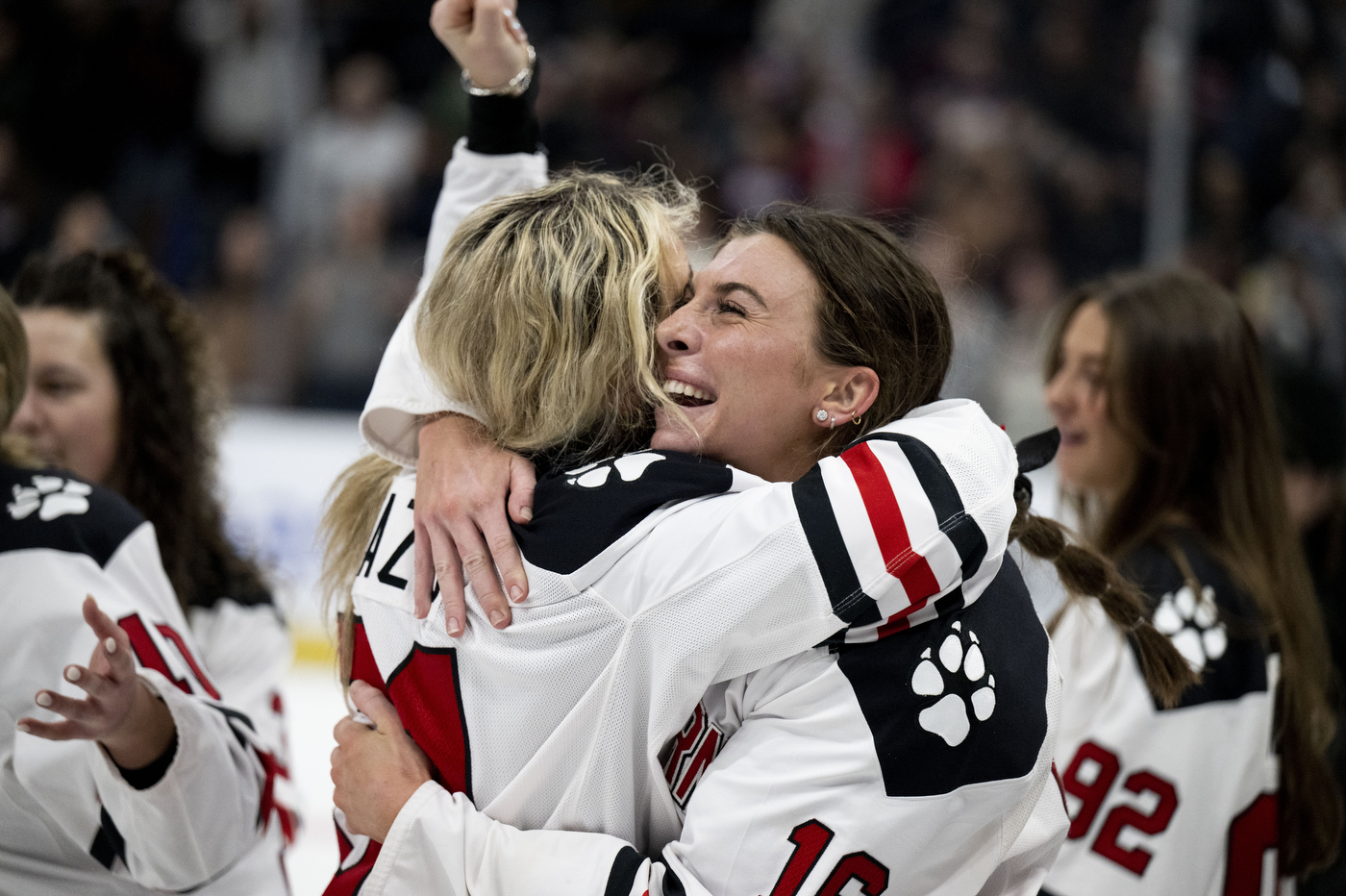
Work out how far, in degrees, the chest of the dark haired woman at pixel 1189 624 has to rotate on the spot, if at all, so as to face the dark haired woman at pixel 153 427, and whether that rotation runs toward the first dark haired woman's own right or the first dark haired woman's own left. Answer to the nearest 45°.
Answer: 0° — they already face them

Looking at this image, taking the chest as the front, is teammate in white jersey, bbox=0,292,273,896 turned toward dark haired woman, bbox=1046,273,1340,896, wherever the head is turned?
no

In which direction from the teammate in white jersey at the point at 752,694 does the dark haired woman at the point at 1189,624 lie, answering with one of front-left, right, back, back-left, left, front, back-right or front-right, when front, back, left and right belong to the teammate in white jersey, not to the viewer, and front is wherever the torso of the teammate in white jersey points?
back-right

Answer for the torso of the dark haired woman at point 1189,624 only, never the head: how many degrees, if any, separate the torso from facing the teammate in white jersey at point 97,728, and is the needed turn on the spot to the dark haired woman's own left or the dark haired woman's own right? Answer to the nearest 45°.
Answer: approximately 45° to the dark haired woman's own left

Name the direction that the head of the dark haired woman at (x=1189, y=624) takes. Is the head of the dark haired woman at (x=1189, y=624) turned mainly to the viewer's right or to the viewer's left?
to the viewer's left
